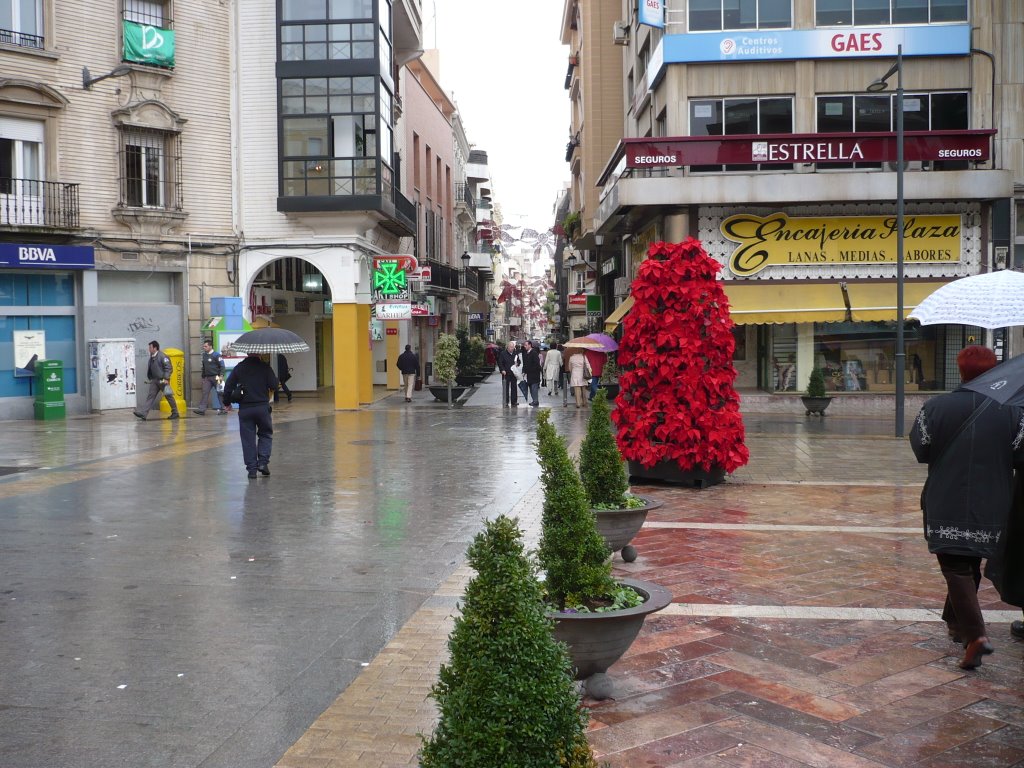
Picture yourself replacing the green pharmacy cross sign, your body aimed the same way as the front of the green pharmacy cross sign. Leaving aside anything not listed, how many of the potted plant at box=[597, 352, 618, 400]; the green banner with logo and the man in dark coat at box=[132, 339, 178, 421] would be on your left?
1

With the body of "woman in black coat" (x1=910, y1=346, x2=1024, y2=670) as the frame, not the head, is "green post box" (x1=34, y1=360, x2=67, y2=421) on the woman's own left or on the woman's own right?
on the woman's own left

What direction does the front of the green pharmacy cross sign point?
toward the camera

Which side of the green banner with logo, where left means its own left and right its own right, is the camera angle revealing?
front

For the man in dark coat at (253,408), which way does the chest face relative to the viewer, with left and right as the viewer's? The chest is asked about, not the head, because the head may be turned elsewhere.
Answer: facing away from the viewer

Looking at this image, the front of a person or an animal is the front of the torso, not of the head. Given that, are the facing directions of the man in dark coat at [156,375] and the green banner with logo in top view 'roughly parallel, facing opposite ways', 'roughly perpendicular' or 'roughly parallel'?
roughly perpendicular

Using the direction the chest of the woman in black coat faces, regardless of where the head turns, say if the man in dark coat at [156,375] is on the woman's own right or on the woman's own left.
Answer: on the woman's own left

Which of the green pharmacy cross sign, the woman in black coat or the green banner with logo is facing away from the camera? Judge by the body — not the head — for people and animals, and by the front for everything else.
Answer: the woman in black coat

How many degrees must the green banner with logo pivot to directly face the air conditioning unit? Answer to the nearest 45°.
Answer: approximately 90° to its left

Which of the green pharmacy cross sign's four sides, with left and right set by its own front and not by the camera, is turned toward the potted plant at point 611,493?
front

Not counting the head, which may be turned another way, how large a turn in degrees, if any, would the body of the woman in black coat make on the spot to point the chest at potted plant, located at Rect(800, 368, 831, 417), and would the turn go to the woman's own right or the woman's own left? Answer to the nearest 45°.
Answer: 0° — they already face it

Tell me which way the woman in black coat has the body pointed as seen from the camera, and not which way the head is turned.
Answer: away from the camera

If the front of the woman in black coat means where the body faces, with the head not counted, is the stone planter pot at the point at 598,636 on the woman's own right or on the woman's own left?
on the woman's own left

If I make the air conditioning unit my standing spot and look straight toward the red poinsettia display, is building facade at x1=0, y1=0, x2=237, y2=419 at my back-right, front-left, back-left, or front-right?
front-right

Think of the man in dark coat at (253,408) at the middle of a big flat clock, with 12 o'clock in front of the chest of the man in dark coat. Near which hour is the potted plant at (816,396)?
The potted plant is roughly at 2 o'clock from the man in dark coat.
